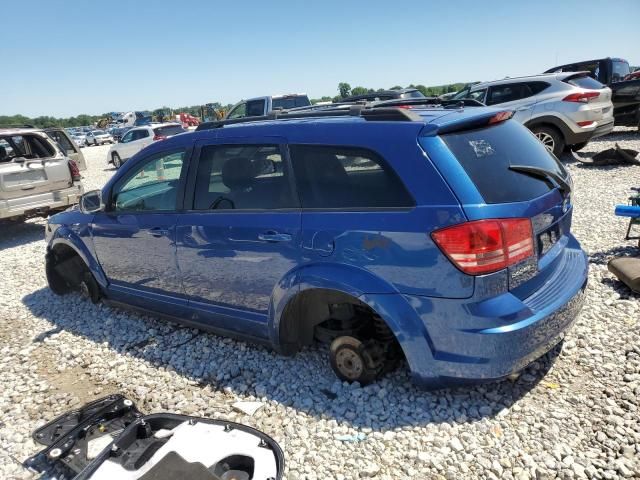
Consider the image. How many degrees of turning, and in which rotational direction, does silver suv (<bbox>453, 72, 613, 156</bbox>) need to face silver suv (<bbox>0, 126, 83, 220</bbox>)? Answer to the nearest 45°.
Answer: approximately 90° to its left

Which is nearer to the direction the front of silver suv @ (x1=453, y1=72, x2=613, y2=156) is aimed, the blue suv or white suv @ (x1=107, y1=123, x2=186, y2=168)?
the white suv

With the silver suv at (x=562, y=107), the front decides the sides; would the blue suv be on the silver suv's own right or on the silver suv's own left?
on the silver suv's own left

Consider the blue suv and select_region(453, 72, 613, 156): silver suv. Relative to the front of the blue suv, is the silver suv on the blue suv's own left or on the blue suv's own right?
on the blue suv's own right

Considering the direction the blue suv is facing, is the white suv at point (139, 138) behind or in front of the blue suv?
in front

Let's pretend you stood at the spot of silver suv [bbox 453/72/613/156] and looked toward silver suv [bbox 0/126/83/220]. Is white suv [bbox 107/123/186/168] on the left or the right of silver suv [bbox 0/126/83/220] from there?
right

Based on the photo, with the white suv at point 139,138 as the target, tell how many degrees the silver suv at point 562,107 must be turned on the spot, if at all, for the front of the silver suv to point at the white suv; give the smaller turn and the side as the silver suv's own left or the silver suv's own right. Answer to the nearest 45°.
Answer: approximately 45° to the silver suv's own left

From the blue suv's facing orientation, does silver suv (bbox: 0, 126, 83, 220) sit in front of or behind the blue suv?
in front

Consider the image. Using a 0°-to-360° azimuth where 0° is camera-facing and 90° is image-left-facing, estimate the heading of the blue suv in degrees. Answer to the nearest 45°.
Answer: approximately 135°

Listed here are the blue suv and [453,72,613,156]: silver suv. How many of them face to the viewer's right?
0

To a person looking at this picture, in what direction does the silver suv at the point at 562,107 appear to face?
facing away from the viewer and to the left of the viewer
